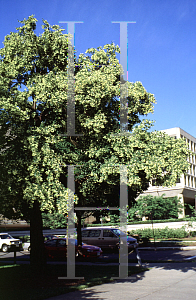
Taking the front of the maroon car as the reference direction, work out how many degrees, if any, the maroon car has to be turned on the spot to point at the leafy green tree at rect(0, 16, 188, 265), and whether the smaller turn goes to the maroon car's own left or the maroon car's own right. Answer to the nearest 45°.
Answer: approximately 90° to the maroon car's own right

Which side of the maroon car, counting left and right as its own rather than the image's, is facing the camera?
right

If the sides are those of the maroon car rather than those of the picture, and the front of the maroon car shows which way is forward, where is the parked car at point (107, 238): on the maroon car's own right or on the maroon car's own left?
on the maroon car's own left

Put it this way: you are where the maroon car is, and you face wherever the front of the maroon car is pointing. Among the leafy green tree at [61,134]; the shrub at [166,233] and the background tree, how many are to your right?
1

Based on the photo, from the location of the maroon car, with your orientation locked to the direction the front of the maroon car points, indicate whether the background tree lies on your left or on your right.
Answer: on your left

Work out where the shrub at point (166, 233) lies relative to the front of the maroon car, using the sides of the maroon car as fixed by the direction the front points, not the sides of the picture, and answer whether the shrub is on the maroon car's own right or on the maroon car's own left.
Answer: on the maroon car's own left
